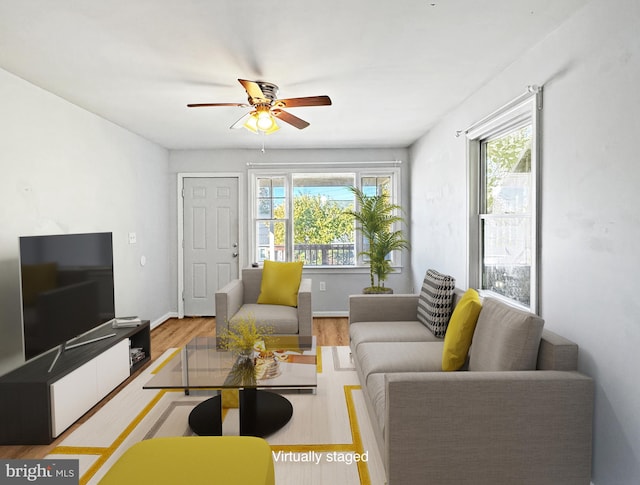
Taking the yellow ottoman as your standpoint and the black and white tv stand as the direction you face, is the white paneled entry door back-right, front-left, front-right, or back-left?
front-right

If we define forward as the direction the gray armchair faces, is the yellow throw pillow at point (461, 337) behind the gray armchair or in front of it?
in front

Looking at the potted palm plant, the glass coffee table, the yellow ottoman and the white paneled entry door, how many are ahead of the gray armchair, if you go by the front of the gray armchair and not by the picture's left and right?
2

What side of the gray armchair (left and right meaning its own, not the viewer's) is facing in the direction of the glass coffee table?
front

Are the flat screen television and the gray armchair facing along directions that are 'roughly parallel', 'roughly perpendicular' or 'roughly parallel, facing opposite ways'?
roughly perpendicular

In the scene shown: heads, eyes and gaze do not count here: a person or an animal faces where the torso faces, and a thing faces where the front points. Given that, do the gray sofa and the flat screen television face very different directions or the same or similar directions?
very different directions

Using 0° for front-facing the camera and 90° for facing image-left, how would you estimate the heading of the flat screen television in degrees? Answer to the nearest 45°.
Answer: approximately 315°

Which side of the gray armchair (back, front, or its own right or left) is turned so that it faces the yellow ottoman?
front

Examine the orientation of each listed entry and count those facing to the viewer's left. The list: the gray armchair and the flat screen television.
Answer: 0

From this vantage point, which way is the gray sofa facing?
to the viewer's left

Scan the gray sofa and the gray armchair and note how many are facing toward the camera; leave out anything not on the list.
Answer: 1

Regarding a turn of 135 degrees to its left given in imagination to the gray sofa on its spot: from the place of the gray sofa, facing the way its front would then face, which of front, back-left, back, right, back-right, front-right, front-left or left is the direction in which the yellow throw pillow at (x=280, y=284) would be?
back

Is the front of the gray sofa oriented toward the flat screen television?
yes

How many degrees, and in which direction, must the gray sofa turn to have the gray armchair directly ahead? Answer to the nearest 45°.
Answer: approximately 45° to its right

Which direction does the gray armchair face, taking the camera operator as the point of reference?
facing the viewer

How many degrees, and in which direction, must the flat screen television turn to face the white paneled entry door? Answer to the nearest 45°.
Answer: approximately 90° to its left
